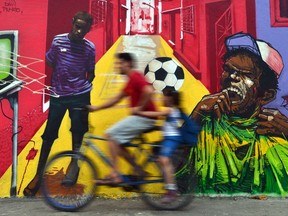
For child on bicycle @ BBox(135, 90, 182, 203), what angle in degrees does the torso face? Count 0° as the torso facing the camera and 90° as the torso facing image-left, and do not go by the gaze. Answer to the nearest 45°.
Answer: approximately 90°

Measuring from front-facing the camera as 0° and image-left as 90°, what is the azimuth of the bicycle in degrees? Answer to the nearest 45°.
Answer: approximately 90°
